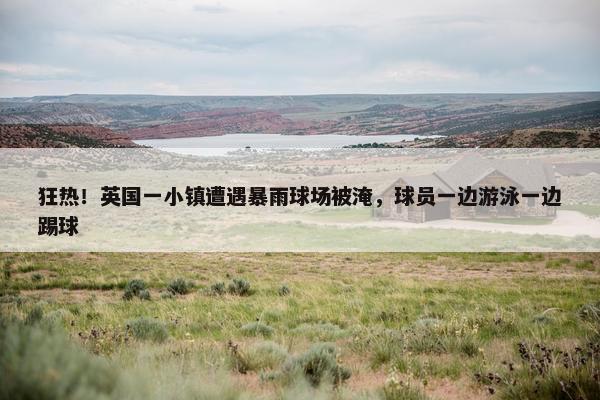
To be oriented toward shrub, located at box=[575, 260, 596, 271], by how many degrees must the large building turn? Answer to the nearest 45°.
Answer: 0° — it already faces it

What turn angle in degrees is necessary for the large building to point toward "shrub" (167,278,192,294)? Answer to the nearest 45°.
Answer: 0° — it already faces it

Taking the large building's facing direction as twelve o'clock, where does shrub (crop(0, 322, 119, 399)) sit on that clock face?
The shrub is roughly at 12 o'clock from the large building.

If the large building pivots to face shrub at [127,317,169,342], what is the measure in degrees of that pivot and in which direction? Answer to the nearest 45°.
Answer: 0° — it already faces it

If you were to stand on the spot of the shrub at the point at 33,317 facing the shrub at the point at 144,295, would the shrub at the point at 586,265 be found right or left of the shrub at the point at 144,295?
right

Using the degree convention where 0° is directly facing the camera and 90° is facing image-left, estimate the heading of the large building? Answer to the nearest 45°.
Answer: approximately 0°

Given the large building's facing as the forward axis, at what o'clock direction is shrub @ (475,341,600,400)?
The shrub is roughly at 12 o'clock from the large building.
